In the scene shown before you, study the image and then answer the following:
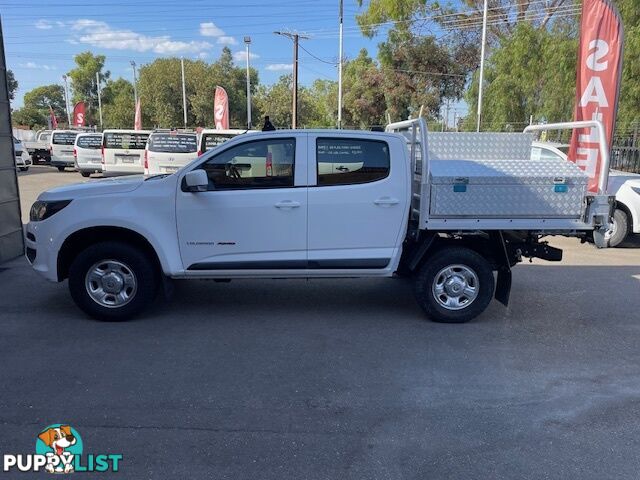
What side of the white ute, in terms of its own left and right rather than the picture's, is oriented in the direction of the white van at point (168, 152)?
right

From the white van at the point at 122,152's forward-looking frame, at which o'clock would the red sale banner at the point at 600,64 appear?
The red sale banner is roughly at 5 o'clock from the white van.

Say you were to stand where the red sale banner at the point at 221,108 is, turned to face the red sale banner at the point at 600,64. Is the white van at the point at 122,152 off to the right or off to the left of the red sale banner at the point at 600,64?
right

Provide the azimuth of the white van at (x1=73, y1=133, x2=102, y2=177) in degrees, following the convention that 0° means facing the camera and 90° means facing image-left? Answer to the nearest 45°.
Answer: approximately 180°

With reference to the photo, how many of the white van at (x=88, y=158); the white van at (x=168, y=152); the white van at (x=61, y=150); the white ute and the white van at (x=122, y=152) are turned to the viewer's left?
1

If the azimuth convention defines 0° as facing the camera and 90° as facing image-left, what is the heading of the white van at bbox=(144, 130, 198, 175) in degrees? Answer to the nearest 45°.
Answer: approximately 180°

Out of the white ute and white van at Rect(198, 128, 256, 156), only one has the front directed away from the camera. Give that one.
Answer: the white van

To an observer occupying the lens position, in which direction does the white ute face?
facing to the left of the viewer

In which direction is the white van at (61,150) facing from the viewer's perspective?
away from the camera

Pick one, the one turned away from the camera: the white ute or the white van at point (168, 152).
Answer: the white van

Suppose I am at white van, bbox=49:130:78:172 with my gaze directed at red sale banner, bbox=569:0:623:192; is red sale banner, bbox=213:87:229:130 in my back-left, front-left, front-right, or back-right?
front-left

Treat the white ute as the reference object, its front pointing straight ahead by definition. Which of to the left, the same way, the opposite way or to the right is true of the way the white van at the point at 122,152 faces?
to the right

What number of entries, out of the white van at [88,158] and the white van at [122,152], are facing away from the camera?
2

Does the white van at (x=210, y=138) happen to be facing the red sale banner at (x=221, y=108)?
yes

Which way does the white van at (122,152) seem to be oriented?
away from the camera

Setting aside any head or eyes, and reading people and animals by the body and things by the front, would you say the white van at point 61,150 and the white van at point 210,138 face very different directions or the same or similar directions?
same or similar directions
